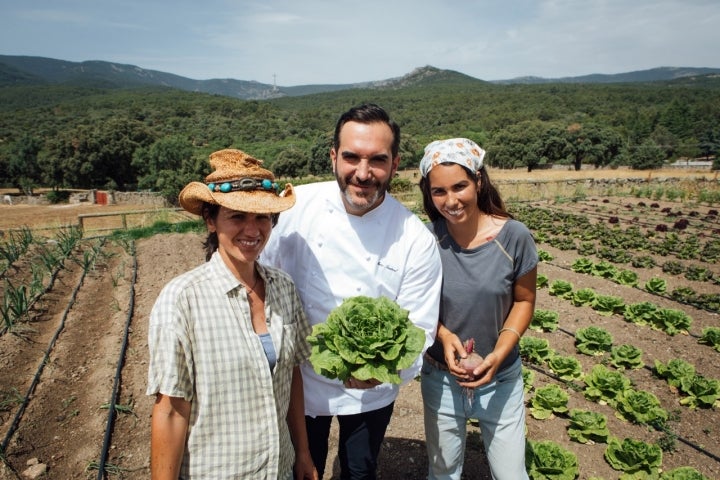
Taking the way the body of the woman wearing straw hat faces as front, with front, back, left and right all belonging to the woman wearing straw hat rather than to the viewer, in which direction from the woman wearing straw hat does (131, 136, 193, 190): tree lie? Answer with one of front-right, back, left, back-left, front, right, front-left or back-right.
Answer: back-left

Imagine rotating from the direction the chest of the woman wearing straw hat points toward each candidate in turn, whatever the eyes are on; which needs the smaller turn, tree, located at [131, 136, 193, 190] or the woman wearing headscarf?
the woman wearing headscarf

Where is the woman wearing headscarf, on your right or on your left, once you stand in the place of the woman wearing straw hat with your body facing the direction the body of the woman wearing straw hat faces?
on your left

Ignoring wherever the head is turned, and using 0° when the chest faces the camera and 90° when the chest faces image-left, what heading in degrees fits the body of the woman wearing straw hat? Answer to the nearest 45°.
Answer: approximately 315°
